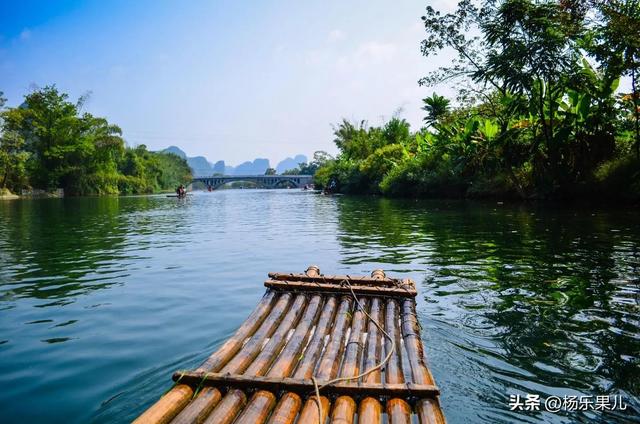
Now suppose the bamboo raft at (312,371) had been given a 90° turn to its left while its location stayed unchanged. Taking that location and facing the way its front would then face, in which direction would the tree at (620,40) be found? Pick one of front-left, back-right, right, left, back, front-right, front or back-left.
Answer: back-right

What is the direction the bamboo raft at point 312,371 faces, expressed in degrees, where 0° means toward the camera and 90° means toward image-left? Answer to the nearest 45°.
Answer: approximately 180°
